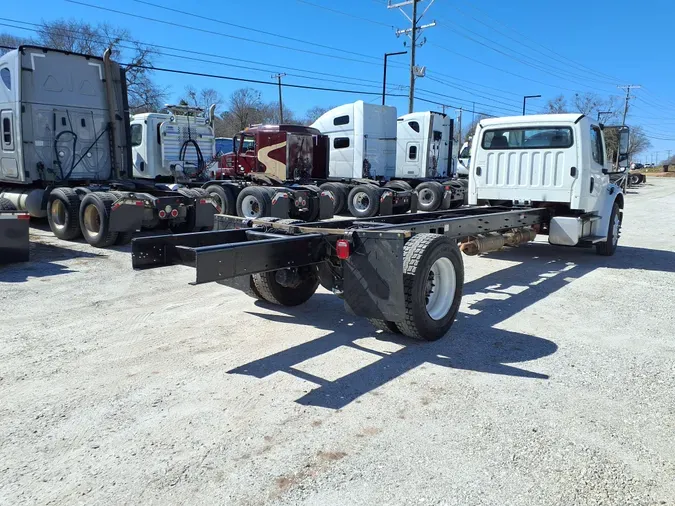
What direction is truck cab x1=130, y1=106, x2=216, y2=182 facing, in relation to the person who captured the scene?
facing away from the viewer and to the left of the viewer

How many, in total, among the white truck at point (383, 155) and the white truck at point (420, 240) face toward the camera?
0

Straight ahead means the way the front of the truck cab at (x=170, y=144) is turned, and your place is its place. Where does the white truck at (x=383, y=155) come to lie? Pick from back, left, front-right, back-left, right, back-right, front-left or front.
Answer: back-right

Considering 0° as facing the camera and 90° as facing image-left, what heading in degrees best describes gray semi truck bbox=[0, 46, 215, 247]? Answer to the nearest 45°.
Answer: approximately 135°

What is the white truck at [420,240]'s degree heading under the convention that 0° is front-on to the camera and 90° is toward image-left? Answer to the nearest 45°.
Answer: approximately 225°

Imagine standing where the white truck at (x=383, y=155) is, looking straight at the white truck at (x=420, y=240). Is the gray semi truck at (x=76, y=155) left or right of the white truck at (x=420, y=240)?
right

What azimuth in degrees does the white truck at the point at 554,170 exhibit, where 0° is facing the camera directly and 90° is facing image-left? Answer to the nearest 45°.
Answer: approximately 225°

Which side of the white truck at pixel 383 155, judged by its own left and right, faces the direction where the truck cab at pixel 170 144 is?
left

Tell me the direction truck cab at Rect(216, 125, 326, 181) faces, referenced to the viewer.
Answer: facing away from the viewer and to the left of the viewer

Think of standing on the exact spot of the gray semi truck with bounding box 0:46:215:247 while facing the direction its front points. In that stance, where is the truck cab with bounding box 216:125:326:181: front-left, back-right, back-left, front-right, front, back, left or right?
right

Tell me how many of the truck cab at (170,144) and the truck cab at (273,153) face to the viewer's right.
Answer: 0
